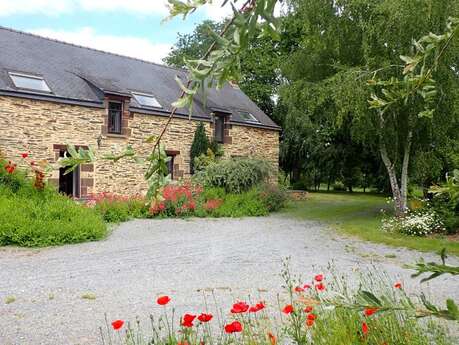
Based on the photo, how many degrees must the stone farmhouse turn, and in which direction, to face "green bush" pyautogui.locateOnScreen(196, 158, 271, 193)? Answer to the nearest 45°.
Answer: approximately 45° to its left

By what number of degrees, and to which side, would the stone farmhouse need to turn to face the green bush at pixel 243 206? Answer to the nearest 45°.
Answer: approximately 45° to its left

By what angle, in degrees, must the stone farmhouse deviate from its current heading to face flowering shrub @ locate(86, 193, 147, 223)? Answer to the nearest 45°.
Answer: approximately 45° to its right

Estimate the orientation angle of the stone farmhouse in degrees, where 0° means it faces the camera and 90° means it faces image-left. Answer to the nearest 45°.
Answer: approximately 315°

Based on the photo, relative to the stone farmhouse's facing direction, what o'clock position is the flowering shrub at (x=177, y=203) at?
The flowering shrub is roughly at 12 o'clock from the stone farmhouse.

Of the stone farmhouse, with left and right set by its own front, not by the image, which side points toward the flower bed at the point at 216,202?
front
